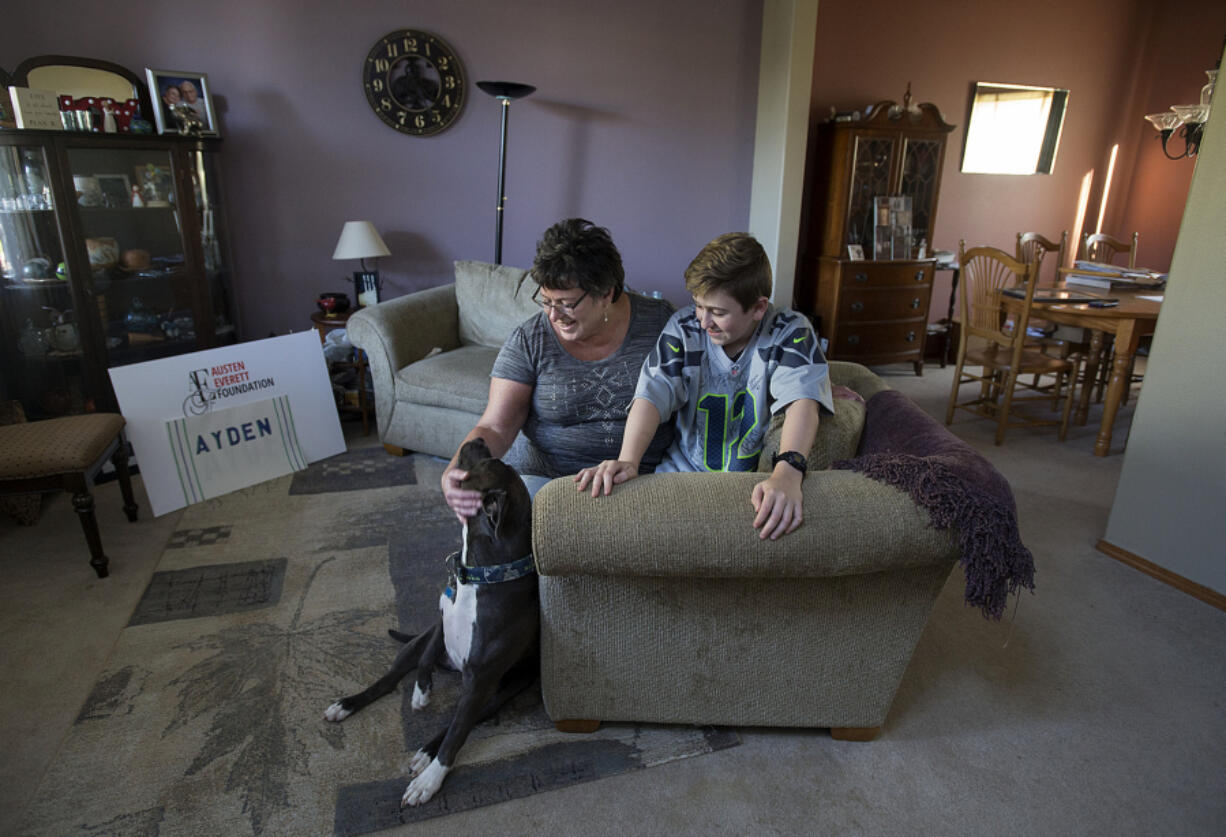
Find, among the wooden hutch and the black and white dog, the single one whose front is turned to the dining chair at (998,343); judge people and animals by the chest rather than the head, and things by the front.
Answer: the wooden hutch

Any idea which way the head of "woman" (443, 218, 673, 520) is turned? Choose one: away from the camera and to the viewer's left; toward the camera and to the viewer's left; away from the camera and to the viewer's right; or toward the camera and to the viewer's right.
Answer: toward the camera and to the viewer's left

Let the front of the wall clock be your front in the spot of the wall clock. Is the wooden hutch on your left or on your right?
on your left

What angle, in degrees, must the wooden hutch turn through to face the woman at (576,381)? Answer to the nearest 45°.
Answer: approximately 45° to its right

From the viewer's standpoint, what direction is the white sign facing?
toward the camera

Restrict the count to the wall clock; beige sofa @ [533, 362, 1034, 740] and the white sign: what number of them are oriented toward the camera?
2

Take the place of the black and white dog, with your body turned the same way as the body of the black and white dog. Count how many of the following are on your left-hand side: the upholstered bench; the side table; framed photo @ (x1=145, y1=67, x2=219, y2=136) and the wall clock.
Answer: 0

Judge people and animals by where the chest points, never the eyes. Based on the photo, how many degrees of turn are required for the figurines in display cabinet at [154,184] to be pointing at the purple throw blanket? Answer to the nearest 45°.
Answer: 0° — it already faces it

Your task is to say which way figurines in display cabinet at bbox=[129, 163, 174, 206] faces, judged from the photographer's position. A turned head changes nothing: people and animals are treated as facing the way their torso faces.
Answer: facing the viewer

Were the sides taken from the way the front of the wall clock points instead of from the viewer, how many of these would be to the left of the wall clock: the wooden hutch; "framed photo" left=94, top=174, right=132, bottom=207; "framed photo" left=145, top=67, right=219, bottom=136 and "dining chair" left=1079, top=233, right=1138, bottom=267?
2

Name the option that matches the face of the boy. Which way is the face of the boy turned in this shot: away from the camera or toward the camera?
toward the camera

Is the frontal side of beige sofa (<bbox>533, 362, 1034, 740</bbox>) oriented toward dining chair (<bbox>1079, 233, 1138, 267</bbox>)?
no

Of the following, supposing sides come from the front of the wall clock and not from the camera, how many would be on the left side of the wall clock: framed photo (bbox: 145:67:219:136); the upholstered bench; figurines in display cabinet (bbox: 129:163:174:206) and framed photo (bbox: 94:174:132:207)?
0

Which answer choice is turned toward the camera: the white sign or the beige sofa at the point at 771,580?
the white sign

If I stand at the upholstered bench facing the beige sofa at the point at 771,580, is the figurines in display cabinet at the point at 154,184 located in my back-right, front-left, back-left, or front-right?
back-left

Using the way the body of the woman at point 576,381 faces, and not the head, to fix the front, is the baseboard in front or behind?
behind

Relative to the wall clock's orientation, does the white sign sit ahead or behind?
ahead

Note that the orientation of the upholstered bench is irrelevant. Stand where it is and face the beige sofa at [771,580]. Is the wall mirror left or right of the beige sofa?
left

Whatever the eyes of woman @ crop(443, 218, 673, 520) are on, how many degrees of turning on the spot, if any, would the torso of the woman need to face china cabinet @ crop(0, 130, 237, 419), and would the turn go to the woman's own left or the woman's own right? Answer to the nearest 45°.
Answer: approximately 90° to the woman's own right

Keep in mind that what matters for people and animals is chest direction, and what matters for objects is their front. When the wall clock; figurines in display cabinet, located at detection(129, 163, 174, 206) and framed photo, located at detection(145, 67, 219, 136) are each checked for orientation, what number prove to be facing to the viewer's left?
0
